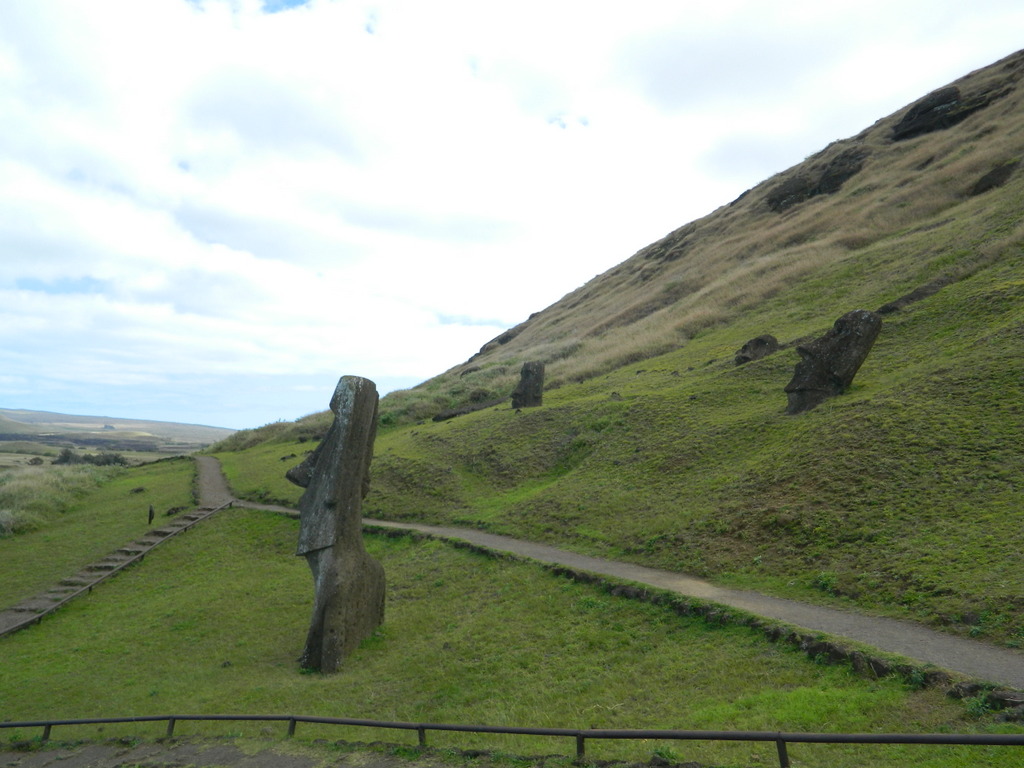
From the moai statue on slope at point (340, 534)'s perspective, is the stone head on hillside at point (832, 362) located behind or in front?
behind

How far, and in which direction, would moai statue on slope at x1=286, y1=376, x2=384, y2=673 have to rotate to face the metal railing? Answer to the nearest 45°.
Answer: approximately 90° to its left

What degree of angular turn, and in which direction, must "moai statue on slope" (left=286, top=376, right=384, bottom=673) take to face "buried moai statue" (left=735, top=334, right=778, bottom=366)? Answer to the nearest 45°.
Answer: approximately 135° to its right

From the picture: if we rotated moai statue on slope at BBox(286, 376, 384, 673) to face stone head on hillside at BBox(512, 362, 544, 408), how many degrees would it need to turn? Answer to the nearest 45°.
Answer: approximately 135° to its right

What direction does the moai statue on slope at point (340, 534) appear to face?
to the viewer's left

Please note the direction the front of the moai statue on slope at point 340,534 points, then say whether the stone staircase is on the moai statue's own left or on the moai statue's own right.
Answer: on the moai statue's own right
